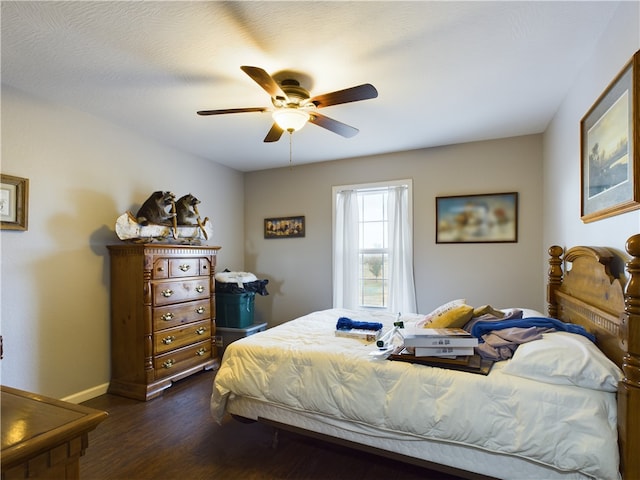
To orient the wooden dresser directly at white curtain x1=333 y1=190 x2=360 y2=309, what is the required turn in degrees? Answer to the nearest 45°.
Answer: approximately 45° to its left

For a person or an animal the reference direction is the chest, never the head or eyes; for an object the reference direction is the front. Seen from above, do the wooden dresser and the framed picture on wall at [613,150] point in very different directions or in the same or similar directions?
very different directions

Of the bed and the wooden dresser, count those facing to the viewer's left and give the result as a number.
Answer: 1

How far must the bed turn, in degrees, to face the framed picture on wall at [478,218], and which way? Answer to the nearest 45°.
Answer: approximately 90° to its right

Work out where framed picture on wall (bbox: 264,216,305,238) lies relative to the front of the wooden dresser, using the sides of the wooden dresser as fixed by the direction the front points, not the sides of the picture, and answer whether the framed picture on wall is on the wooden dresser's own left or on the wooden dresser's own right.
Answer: on the wooden dresser's own left

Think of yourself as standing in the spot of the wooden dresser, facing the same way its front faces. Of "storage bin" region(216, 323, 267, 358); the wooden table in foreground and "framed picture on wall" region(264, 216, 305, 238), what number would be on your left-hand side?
2

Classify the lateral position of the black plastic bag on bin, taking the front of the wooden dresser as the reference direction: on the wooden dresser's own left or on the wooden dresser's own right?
on the wooden dresser's own left

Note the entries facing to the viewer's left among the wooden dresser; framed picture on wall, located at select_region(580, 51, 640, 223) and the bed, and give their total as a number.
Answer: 2

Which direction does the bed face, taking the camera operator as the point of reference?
facing to the left of the viewer

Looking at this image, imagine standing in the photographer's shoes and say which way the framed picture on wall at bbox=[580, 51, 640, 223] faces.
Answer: facing to the left of the viewer

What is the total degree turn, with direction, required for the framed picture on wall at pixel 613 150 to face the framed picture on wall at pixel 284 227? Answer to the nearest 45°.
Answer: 0° — it already faces it
